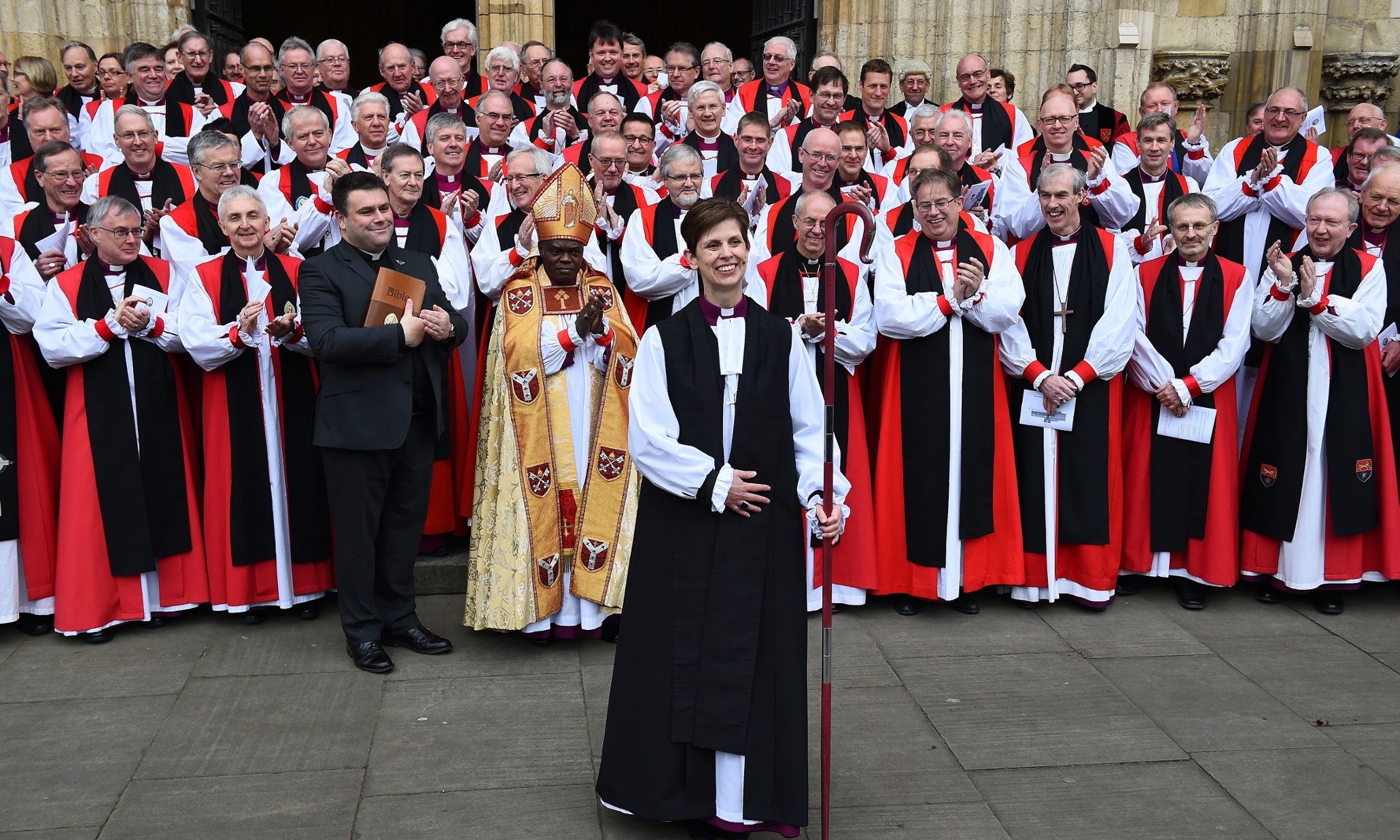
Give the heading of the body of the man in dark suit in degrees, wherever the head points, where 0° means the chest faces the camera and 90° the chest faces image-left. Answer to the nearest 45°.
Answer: approximately 315°
